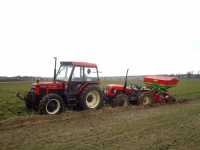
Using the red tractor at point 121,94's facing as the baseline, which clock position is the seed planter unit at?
The seed planter unit is roughly at 6 o'clock from the red tractor.

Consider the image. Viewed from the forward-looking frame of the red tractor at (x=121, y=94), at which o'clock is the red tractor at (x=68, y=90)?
the red tractor at (x=68, y=90) is roughly at 12 o'clock from the red tractor at (x=121, y=94).

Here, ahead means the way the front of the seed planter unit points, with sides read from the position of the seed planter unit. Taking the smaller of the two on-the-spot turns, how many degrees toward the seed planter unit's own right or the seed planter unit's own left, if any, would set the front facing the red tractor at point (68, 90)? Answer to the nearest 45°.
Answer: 0° — it already faces it

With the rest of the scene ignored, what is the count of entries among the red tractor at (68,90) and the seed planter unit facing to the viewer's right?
0

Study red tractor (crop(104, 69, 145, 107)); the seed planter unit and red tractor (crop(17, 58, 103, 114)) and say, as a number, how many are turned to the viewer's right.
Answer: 0

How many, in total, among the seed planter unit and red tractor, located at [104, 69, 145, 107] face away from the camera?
0

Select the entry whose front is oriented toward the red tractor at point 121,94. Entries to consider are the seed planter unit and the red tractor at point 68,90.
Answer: the seed planter unit

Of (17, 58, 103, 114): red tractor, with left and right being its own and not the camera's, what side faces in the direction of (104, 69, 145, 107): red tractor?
back

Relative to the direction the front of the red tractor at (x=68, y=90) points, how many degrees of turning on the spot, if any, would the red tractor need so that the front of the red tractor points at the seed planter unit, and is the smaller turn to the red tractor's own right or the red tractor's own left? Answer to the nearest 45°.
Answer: approximately 180°

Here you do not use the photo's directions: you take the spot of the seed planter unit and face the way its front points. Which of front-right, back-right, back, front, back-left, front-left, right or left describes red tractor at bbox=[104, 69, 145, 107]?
front

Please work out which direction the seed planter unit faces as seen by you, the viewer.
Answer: facing the viewer and to the left of the viewer

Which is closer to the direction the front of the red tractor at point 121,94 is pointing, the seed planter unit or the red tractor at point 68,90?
the red tractor
